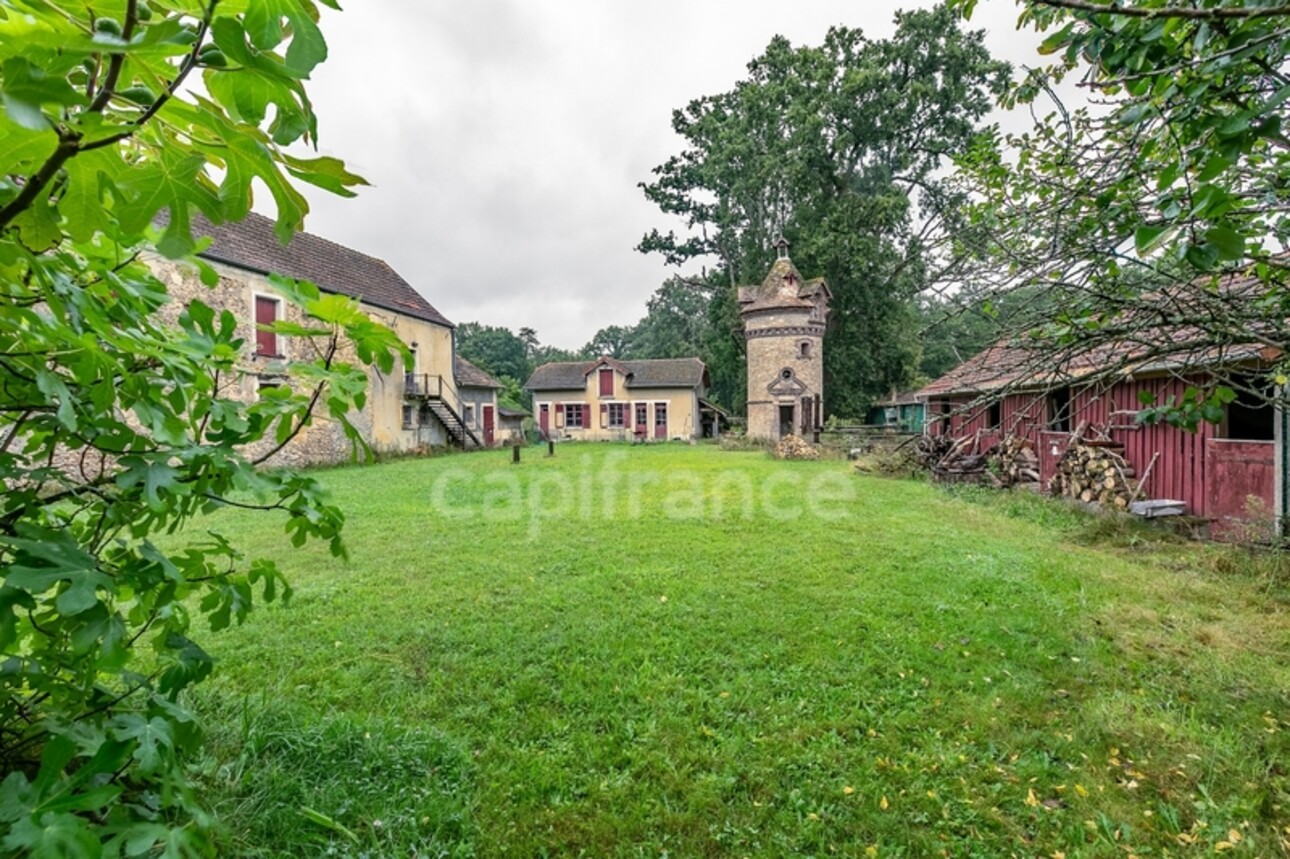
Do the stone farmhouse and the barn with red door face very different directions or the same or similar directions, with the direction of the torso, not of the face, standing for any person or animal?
very different directions

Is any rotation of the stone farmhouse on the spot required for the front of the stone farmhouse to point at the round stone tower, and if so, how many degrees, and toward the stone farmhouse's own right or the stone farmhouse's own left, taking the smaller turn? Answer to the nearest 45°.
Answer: approximately 45° to the stone farmhouse's own left

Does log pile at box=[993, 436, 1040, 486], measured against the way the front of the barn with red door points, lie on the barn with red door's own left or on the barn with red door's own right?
on the barn with red door's own right

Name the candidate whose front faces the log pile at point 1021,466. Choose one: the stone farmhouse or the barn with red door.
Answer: the stone farmhouse

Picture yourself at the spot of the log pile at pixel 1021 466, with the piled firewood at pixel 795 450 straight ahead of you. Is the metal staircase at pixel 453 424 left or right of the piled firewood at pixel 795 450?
left

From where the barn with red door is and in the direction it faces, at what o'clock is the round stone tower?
The round stone tower is roughly at 3 o'clock from the barn with red door.

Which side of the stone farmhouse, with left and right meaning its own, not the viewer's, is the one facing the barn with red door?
front

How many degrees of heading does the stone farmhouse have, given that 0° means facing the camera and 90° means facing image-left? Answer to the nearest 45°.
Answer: approximately 315°

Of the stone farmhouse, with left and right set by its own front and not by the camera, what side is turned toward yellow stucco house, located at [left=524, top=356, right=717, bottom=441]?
left

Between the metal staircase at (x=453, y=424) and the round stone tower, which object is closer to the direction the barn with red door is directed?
the metal staircase

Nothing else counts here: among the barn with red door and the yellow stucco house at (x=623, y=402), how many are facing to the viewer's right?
0

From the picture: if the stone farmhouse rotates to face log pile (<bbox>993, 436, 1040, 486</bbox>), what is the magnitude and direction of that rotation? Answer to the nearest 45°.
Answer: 0° — it already faces it

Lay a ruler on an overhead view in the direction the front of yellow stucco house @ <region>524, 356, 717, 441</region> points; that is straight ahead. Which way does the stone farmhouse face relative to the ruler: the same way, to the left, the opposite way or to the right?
to the left

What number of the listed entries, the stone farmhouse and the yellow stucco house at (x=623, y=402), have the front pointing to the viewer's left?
0

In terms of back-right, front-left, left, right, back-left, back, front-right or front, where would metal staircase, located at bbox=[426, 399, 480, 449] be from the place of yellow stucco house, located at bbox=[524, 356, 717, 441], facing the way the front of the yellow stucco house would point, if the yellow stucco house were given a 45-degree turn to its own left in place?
right

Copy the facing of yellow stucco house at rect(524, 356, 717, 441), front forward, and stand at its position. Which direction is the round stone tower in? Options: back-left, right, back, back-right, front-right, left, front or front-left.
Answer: front-left
